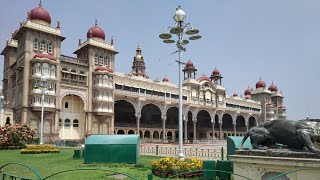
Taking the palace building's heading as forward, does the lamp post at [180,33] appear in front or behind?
in front

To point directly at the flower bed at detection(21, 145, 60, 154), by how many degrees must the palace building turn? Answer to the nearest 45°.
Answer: approximately 45° to its right

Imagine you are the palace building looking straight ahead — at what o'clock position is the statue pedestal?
The statue pedestal is roughly at 1 o'clock from the palace building.

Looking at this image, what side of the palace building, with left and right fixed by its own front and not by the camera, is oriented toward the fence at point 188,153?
front

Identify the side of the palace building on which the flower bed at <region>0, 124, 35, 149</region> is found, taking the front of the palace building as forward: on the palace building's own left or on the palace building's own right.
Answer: on the palace building's own right

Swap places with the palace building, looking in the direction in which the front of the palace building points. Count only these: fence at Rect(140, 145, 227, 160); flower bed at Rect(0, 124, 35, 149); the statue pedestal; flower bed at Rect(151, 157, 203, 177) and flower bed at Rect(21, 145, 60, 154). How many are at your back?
0

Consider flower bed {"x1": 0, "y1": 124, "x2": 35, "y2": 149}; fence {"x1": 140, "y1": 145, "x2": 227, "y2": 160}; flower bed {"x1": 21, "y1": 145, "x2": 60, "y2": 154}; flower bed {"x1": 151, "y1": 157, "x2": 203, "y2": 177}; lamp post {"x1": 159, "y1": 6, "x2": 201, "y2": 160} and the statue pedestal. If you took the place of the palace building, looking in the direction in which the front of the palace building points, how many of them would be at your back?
0

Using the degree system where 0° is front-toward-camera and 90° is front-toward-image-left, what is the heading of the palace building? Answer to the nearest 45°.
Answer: approximately 315°

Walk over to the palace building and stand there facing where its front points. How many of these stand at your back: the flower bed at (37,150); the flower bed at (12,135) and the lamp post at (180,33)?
0
